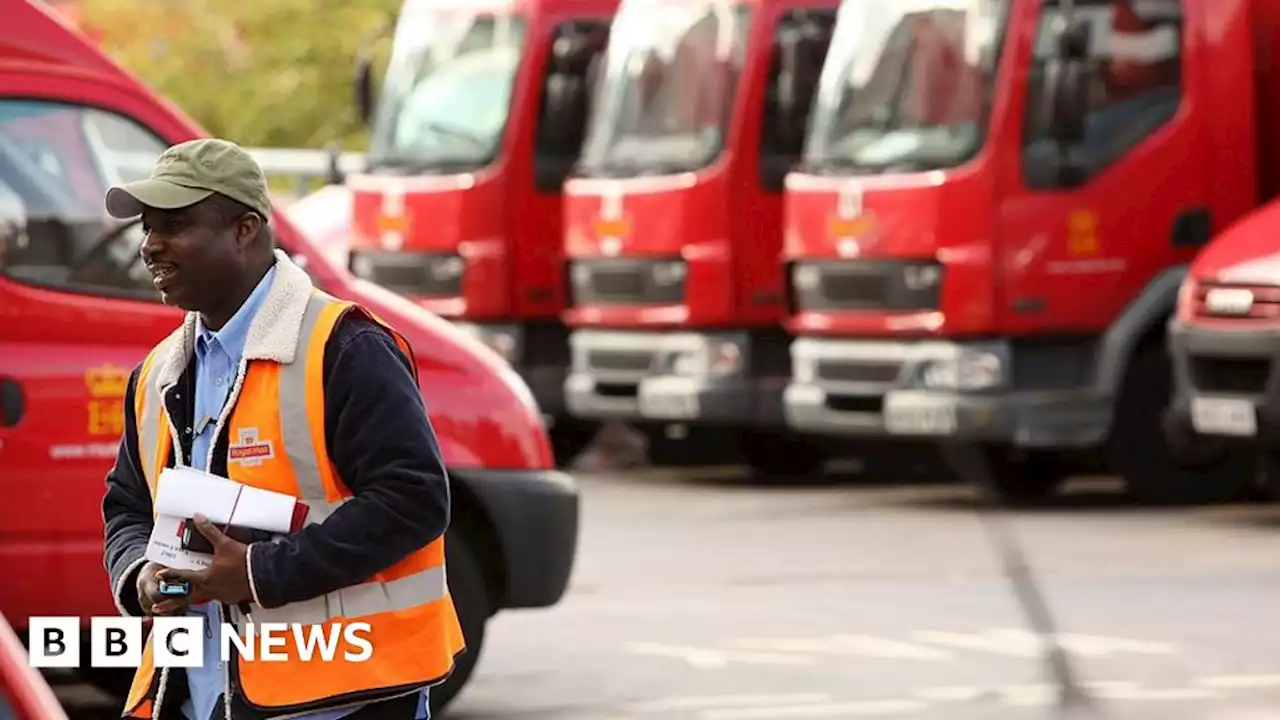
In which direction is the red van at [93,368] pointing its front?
to the viewer's right

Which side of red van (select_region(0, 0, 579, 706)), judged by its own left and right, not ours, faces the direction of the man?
right

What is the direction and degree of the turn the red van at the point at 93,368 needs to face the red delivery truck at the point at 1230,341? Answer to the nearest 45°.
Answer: approximately 45° to its left

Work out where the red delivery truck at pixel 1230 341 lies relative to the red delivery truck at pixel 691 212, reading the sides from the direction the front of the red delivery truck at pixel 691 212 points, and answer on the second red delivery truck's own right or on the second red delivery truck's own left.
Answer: on the second red delivery truck's own left

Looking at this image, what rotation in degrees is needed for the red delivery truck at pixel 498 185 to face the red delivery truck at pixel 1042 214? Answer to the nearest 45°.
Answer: approximately 90° to its left

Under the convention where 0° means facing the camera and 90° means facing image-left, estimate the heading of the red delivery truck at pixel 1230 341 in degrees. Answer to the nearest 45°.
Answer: approximately 45°

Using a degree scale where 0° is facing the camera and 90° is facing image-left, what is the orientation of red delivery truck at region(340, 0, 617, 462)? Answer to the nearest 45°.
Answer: approximately 45°

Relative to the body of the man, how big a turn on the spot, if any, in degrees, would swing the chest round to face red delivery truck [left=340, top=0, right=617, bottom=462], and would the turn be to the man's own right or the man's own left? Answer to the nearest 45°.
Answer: approximately 135° to the man's own right
